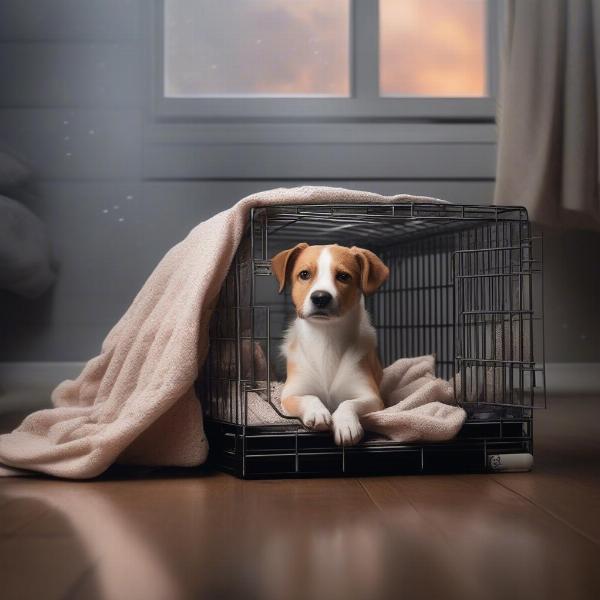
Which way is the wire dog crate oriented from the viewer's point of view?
toward the camera

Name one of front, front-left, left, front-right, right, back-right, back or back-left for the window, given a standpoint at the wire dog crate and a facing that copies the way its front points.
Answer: back

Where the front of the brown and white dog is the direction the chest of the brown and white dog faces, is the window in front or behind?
behind

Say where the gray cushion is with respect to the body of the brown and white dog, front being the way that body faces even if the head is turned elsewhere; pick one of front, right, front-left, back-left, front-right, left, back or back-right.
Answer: back-right

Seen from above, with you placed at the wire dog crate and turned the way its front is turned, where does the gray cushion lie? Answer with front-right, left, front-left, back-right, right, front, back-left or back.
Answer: back-right

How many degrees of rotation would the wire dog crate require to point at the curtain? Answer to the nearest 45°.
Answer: approximately 135° to its left

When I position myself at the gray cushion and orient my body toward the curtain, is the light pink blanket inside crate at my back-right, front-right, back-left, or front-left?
front-right

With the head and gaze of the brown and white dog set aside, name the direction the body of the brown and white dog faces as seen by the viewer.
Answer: toward the camera
